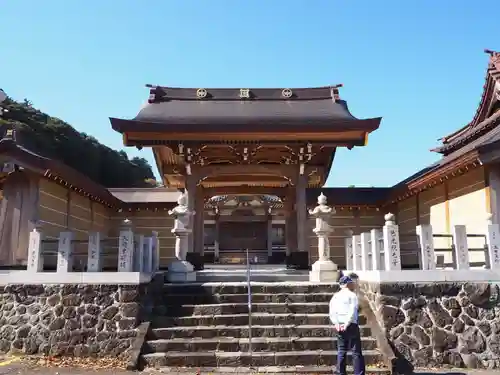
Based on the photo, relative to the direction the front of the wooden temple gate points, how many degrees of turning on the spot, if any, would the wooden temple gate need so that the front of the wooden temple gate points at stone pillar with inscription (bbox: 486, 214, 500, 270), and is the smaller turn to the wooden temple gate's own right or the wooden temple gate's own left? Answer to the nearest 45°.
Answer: approximately 45° to the wooden temple gate's own left

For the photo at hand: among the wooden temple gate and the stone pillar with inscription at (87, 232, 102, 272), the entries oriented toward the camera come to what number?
2

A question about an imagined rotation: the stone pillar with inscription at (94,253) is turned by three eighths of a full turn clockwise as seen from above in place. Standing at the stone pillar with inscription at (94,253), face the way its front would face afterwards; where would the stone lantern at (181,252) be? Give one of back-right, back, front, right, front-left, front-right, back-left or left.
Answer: right

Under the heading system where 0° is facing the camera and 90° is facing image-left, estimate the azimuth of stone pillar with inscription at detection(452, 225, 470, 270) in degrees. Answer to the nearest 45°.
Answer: approximately 0°

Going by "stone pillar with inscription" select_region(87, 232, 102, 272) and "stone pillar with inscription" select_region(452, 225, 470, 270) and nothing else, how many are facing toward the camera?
2

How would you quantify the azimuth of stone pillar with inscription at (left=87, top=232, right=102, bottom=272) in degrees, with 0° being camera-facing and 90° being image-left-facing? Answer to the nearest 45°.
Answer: approximately 0°
